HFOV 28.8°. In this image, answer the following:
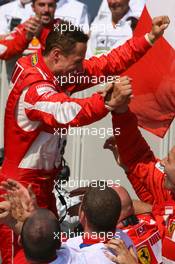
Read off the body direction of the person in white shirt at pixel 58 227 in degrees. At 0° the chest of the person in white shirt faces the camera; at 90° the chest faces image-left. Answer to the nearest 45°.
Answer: approximately 180°

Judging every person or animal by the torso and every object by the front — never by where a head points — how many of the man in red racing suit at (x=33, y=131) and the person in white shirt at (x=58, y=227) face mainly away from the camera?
1

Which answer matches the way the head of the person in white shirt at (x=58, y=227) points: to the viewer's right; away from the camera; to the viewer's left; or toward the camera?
away from the camera
